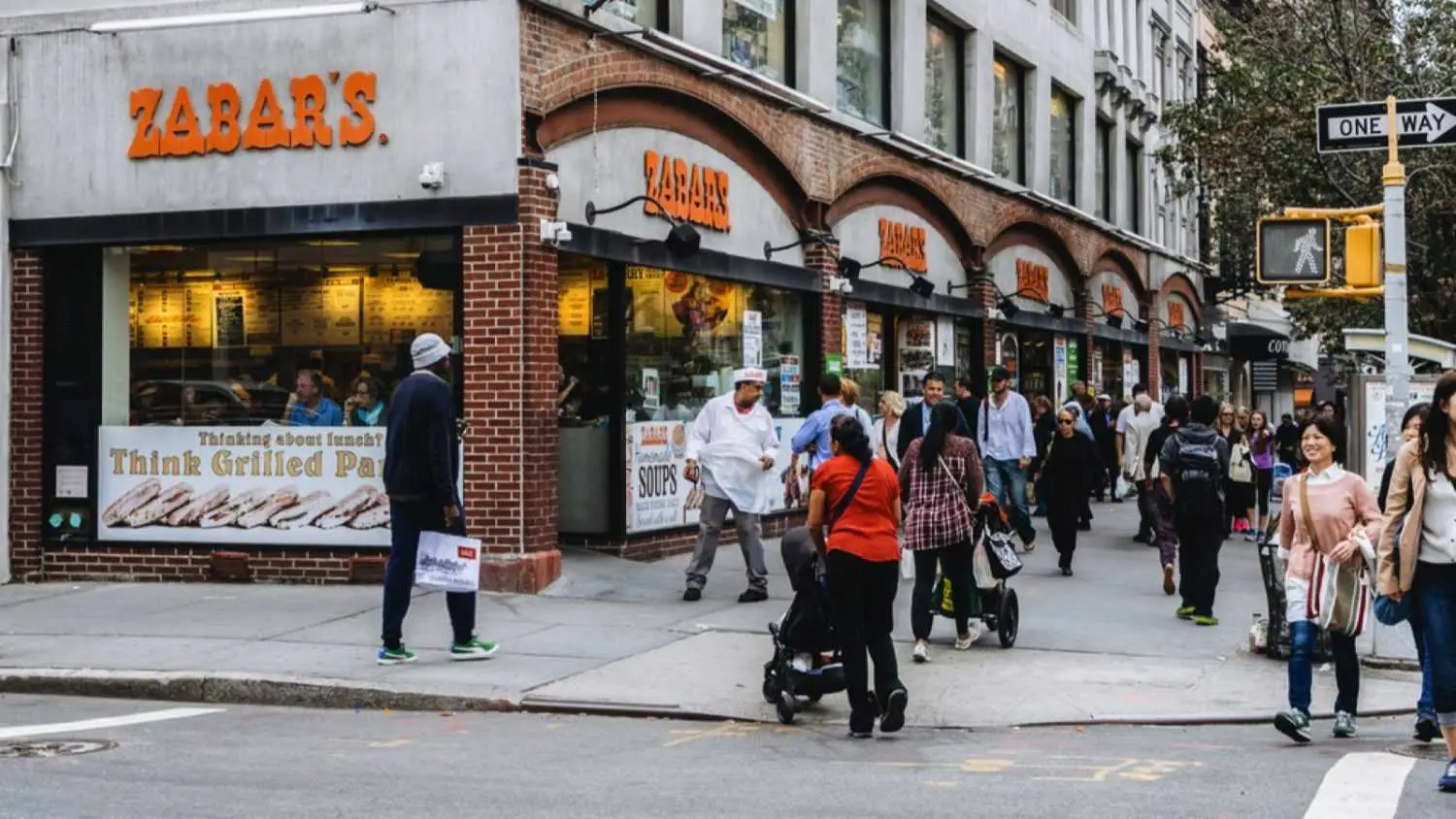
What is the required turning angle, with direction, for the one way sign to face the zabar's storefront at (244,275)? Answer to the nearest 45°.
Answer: approximately 90° to its right

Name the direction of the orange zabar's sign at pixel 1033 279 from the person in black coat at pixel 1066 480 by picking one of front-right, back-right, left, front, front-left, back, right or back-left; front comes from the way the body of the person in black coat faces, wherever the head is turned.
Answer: back

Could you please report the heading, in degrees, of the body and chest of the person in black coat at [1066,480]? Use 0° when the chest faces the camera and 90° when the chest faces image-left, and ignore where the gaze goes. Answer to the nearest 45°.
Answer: approximately 0°

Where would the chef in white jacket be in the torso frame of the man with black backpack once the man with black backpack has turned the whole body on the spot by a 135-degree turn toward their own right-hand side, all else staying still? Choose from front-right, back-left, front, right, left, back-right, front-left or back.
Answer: back-right

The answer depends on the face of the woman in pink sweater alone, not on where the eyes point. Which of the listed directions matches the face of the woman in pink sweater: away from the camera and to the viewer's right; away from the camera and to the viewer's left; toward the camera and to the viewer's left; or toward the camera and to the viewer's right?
toward the camera and to the viewer's left

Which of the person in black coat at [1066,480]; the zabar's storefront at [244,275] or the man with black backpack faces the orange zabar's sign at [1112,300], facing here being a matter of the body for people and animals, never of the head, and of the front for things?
the man with black backpack

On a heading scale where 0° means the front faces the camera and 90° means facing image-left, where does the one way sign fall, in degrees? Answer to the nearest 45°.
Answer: approximately 0°
